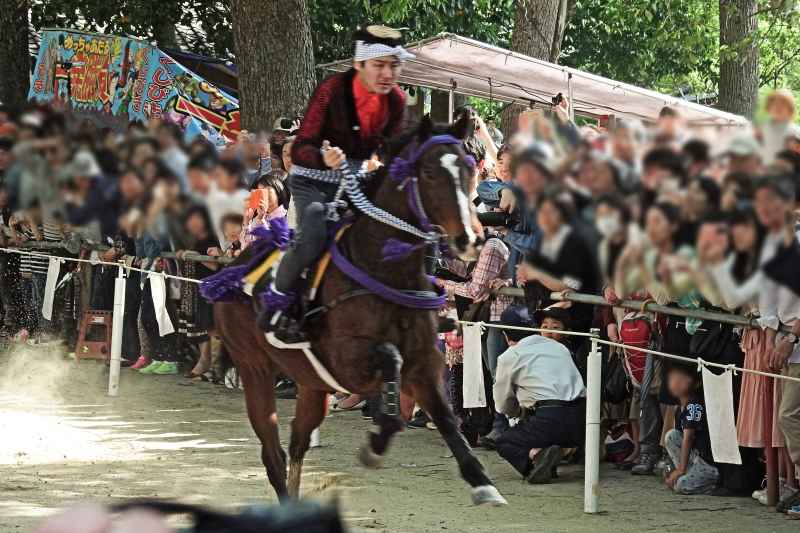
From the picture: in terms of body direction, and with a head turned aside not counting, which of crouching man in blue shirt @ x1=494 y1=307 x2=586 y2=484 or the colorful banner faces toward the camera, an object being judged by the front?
the colorful banner

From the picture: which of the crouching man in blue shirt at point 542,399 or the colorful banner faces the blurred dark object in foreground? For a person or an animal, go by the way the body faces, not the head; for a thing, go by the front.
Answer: the colorful banner

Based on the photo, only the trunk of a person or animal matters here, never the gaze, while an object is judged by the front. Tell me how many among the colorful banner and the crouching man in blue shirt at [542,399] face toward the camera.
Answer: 1

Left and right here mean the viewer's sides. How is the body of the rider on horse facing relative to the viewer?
facing the viewer and to the right of the viewer

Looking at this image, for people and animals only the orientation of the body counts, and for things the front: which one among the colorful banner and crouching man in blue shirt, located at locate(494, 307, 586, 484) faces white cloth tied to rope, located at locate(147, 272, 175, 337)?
the crouching man in blue shirt

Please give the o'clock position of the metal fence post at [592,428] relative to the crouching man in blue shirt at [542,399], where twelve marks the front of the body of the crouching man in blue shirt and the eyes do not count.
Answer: The metal fence post is roughly at 7 o'clock from the crouching man in blue shirt.

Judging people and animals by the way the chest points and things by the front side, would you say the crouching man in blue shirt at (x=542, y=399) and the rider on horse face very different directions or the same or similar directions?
very different directions

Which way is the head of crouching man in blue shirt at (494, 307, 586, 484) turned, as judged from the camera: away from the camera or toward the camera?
away from the camera

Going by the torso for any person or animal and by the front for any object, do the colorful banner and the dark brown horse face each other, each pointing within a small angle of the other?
no

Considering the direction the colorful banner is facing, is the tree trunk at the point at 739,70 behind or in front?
behind

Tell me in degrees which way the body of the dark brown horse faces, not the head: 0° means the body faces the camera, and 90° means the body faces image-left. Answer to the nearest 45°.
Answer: approximately 315°

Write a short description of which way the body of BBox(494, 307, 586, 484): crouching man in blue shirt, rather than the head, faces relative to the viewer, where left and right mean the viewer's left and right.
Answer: facing away from the viewer and to the left of the viewer

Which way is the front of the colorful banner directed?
toward the camera

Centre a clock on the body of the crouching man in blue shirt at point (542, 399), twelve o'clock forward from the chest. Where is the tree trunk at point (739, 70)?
The tree trunk is roughly at 2 o'clock from the crouching man in blue shirt.

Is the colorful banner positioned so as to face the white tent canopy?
no

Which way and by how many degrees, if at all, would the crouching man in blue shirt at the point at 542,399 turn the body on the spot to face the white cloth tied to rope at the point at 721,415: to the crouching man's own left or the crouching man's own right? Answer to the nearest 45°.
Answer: approximately 180°
